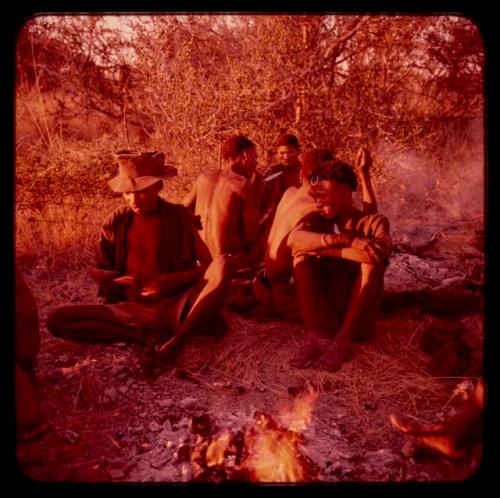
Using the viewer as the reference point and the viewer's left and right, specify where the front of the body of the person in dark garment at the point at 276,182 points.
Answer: facing the viewer

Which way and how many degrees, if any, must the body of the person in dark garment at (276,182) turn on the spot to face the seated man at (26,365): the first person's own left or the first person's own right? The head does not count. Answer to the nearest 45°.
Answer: approximately 45° to the first person's own right

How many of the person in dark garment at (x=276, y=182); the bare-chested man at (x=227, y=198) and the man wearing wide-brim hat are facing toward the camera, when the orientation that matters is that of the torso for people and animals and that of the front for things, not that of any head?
2

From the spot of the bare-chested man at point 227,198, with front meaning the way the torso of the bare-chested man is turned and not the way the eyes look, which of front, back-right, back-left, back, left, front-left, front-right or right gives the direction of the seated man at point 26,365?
back

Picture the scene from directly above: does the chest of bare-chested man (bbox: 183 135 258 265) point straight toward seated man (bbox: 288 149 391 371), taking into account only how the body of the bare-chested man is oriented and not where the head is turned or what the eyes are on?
no

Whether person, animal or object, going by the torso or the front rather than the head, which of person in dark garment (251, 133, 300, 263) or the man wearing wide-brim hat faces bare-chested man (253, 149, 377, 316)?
person in dark garment (251, 133, 300, 263)

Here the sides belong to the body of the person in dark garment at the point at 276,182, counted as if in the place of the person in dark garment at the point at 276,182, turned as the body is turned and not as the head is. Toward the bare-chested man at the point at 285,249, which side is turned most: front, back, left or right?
front

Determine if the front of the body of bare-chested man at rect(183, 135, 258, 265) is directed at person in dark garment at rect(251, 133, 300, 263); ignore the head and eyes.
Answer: yes

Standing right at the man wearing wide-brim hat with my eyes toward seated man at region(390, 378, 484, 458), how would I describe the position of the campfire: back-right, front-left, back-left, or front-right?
front-right

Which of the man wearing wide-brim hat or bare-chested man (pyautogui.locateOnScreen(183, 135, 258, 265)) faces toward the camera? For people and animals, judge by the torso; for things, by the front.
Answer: the man wearing wide-brim hat

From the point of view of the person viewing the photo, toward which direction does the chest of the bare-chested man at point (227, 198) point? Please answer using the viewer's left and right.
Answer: facing away from the viewer and to the right of the viewer

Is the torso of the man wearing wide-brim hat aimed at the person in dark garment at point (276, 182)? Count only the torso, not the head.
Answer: no

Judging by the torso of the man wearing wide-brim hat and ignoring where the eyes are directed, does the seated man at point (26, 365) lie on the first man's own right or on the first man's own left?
on the first man's own right

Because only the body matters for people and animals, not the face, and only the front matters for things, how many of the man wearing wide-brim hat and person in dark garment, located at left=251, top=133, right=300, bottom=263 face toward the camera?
2

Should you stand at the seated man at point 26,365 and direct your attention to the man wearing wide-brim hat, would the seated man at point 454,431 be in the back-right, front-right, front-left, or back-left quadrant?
front-right

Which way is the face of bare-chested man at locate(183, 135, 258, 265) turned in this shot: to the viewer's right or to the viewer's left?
to the viewer's right

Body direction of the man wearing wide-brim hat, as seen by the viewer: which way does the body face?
toward the camera

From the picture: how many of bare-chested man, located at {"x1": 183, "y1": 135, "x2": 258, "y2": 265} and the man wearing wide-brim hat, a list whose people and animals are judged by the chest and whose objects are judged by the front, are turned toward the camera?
1

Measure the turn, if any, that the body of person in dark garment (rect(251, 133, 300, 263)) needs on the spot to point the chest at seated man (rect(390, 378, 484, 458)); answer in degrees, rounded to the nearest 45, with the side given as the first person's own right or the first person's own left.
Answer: approximately 45° to the first person's own left

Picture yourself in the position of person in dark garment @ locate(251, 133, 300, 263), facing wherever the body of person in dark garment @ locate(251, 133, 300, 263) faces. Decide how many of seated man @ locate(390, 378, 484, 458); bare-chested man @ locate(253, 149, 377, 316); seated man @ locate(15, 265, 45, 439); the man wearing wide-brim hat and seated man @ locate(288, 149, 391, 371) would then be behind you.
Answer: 0

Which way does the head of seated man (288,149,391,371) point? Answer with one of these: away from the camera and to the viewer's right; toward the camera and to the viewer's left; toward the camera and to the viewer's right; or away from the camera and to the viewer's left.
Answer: toward the camera and to the viewer's left

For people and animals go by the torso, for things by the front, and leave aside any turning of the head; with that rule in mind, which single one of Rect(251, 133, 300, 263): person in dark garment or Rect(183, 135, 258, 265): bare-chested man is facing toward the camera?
Rect(251, 133, 300, 263): person in dark garment
